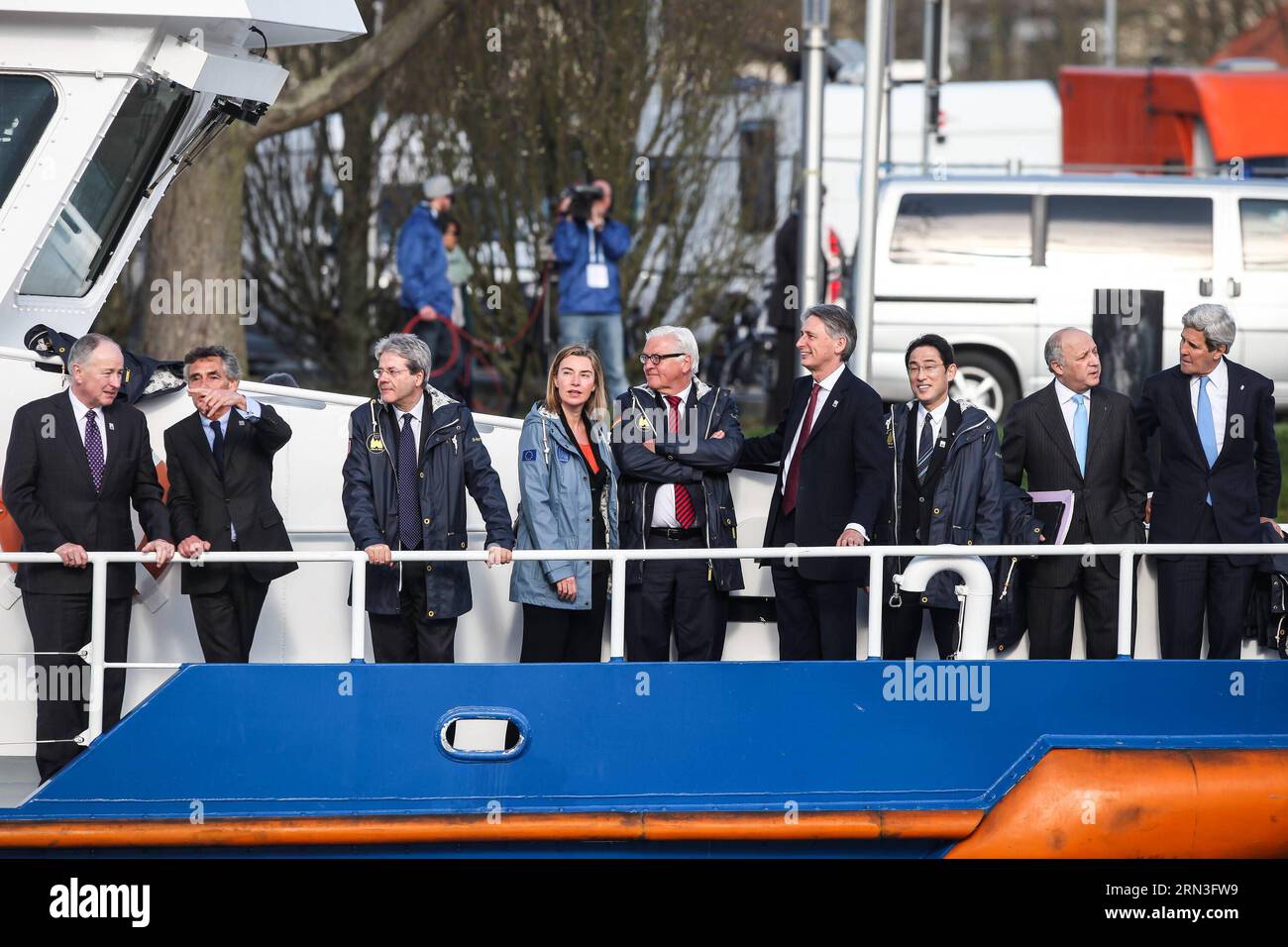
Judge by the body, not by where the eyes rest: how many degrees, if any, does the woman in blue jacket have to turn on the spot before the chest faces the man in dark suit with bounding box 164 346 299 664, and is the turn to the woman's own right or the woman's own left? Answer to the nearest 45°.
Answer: approximately 135° to the woman's own right

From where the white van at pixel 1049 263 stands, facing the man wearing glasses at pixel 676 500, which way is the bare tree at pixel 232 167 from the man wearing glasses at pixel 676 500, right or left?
right

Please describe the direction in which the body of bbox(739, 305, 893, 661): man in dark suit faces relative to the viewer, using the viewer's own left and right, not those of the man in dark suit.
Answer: facing the viewer and to the left of the viewer

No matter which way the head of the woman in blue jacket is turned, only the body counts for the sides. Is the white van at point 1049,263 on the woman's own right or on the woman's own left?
on the woman's own left

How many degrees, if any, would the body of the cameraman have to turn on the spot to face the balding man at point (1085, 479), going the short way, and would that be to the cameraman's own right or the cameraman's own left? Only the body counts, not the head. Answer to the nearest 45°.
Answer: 0° — they already face them

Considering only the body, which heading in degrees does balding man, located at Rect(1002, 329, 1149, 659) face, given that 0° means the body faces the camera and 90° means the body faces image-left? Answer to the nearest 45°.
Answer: approximately 0°

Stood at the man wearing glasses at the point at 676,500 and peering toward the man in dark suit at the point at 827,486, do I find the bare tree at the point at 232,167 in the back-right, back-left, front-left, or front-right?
back-left

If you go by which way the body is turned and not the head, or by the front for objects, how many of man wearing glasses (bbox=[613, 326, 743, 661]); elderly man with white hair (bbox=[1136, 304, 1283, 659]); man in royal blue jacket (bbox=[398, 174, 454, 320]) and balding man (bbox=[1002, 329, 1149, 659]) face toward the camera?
3

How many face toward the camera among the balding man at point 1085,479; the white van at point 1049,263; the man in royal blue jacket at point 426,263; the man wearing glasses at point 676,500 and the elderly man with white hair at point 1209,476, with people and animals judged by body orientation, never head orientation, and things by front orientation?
3
